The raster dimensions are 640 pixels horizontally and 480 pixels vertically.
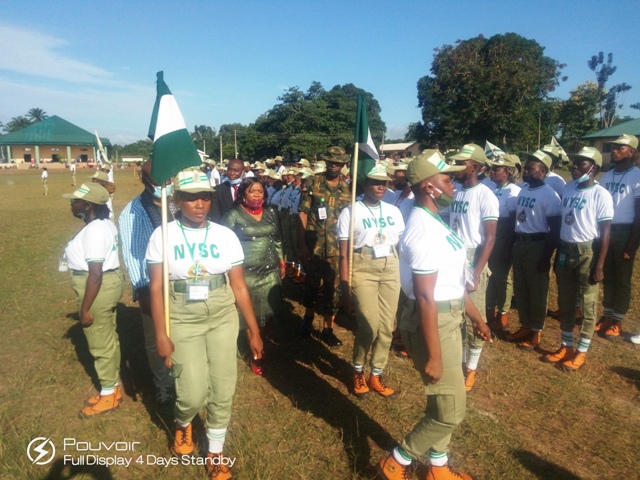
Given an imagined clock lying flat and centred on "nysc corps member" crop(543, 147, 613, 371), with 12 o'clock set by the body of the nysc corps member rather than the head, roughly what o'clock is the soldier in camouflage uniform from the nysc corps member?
The soldier in camouflage uniform is roughly at 1 o'clock from the nysc corps member.

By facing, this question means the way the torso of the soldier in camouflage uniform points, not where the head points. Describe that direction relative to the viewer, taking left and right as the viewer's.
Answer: facing the viewer

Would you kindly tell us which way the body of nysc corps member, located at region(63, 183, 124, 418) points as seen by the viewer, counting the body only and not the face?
to the viewer's left

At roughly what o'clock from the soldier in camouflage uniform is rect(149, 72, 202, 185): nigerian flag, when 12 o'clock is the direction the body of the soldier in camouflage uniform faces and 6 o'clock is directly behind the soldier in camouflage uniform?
The nigerian flag is roughly at 1 o'clock from the soldier in camouflage uniform.

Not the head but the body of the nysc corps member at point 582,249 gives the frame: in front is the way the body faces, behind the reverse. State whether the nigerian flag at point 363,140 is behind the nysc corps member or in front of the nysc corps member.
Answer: in front

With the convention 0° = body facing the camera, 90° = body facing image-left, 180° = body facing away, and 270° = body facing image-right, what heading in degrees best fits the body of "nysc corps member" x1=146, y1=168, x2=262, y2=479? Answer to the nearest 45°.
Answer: approximately 0°

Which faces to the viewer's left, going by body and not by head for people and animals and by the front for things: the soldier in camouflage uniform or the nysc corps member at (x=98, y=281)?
the nysc corps member

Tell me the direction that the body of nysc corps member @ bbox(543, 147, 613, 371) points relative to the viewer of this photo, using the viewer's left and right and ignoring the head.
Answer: facing the viewer and to the left of the viewer

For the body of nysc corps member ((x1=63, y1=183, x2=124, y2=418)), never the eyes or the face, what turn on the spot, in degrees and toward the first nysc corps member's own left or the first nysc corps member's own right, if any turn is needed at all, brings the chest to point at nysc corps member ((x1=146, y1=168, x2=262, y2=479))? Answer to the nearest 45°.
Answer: approximately 135° to the first nysc corps member's own left

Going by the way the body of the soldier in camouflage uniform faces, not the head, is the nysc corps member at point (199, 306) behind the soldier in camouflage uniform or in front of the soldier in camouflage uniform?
in front
